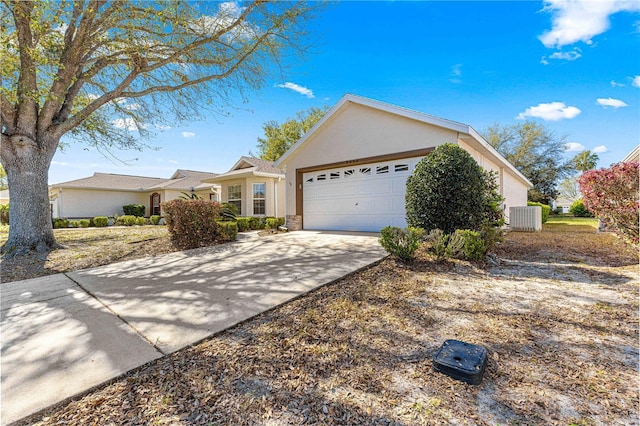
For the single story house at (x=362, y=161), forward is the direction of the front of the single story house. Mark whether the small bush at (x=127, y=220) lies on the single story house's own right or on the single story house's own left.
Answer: on the single story house's own right

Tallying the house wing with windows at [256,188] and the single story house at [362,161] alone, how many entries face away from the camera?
0

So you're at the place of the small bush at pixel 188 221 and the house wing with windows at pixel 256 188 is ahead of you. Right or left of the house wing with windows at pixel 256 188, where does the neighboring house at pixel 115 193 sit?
left

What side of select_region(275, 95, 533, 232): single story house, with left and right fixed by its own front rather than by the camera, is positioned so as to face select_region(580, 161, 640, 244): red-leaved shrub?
left

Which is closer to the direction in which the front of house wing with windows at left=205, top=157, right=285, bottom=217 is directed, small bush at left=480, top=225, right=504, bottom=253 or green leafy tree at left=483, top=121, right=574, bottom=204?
the small bush

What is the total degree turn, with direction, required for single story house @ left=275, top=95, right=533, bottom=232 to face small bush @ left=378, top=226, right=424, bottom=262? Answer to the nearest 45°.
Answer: approximately 45° to its left

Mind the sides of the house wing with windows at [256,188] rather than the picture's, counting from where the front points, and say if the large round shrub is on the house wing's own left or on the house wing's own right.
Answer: on the house wing's own left

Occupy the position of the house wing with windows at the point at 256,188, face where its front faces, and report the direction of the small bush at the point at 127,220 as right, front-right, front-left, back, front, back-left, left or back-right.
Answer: right

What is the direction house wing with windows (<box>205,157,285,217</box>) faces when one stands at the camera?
facing the viewer and to the left of the viewer

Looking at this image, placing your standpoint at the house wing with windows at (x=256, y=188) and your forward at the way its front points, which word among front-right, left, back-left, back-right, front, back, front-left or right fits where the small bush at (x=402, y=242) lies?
front-left

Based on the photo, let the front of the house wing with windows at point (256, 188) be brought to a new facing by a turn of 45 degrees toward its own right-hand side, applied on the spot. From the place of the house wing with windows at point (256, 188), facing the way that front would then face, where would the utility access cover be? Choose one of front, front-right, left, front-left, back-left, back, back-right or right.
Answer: left

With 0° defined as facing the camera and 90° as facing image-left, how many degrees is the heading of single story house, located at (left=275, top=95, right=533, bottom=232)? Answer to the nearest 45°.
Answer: approximately 45°

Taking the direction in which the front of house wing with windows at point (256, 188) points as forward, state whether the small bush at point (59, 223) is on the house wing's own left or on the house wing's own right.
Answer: on the house wing's own right

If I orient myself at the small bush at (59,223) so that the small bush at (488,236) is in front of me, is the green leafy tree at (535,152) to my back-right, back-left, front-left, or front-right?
front-left

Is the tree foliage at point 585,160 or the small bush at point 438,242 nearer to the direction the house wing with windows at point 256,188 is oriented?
the small bush
